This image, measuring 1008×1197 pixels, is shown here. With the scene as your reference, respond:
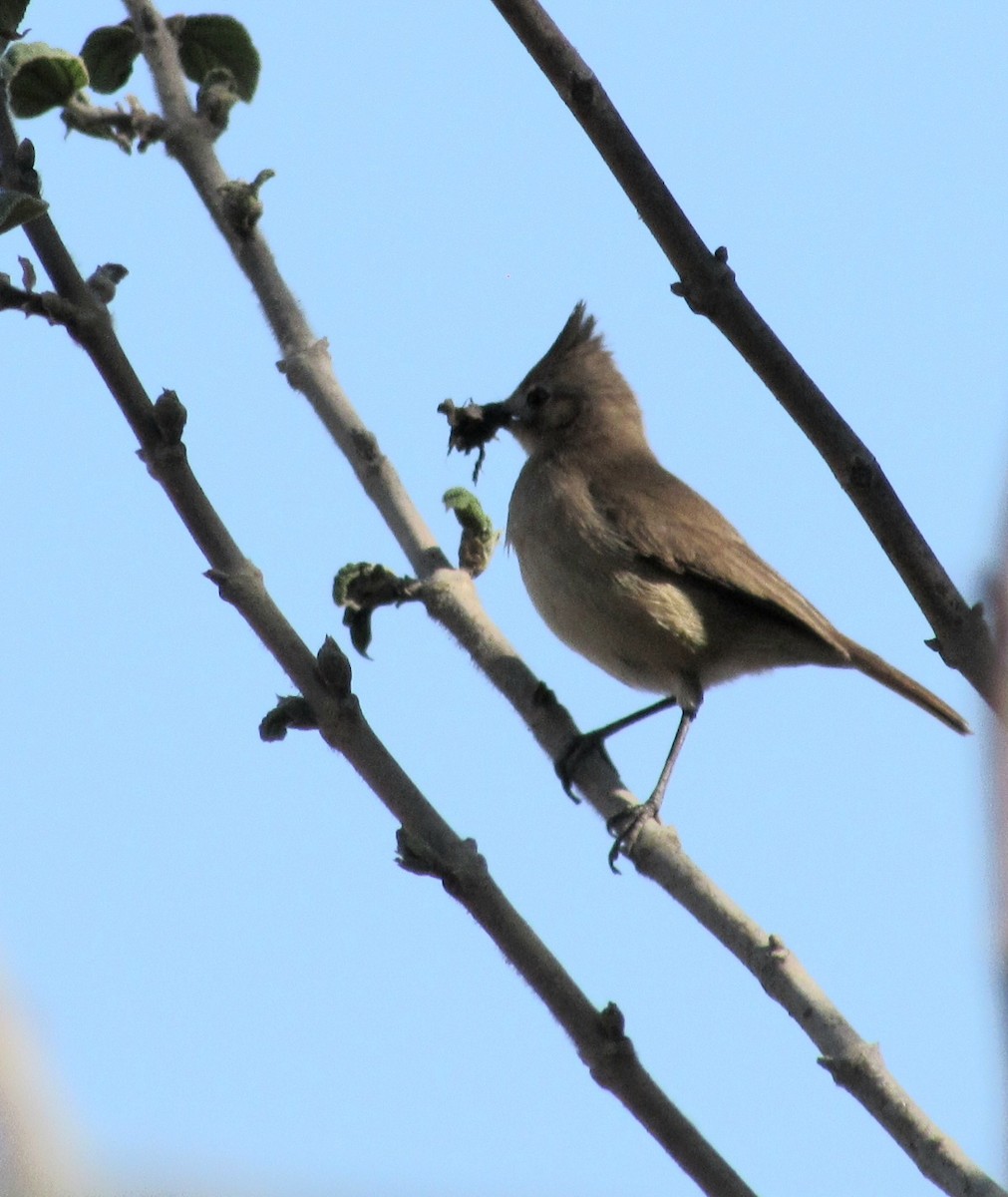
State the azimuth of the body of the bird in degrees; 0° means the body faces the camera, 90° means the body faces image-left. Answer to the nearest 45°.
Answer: approximately 90°
